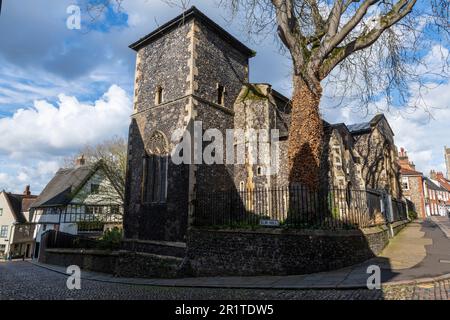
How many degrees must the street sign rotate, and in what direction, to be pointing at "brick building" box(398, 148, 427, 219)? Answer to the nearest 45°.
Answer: approximately 135° to its left

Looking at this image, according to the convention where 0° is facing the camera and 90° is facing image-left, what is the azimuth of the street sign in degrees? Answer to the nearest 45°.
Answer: approximately 0°

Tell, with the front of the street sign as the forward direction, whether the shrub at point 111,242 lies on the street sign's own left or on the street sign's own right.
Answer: on the street sign's own right
